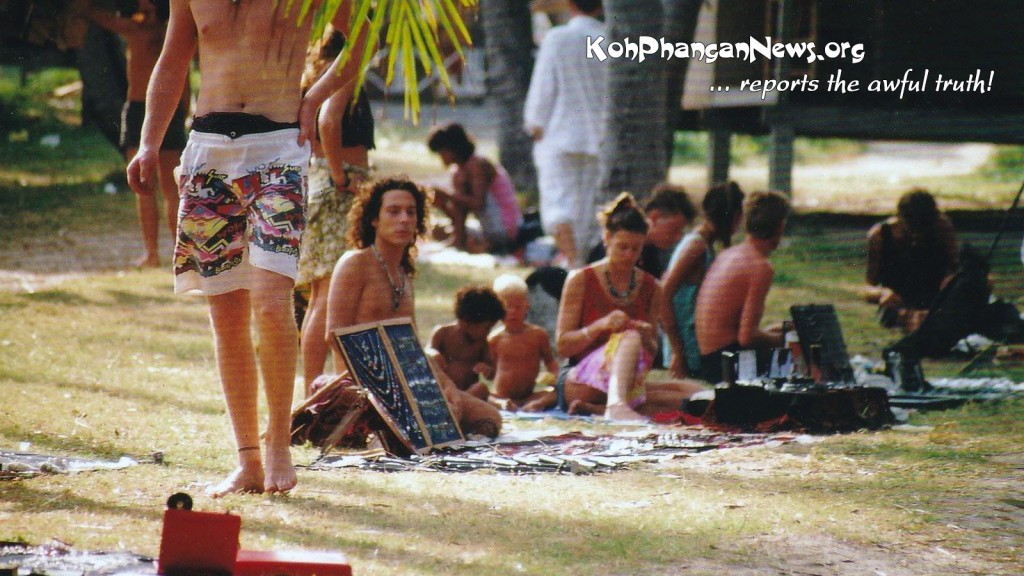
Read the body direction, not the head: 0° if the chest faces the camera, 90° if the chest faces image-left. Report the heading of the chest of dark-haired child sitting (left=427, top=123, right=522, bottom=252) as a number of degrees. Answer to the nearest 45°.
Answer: approximately 90°

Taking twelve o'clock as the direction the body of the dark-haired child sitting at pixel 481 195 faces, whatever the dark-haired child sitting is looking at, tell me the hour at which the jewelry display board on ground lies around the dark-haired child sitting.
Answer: The jewelry display board on ground is roughly at 9 o'clock from the dark-haired child sitting.

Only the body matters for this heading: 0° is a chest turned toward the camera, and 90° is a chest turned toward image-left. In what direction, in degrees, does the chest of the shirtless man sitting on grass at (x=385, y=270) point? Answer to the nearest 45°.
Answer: approximately 315°

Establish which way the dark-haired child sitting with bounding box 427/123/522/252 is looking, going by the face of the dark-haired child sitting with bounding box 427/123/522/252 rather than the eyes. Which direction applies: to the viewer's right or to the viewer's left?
to the viewer's left

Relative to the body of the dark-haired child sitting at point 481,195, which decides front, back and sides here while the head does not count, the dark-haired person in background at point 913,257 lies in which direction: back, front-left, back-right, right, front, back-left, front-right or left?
back-left

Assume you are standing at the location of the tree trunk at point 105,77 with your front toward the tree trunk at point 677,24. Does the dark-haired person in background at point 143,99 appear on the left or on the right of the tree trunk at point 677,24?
right

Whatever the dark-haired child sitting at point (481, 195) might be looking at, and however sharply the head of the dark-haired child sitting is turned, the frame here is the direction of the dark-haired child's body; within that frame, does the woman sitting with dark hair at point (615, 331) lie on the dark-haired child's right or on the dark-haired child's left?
on the dark-haired child's left
